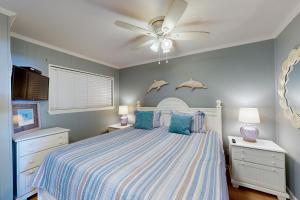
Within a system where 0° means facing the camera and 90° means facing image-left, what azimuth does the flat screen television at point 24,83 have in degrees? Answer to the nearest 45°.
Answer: approximately 315°

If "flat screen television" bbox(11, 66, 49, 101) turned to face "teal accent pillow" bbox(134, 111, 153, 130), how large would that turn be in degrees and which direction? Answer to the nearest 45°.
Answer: approximately 45° to its left

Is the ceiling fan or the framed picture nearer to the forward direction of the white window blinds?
the ceiling fan

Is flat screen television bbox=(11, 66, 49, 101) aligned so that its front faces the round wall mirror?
yes

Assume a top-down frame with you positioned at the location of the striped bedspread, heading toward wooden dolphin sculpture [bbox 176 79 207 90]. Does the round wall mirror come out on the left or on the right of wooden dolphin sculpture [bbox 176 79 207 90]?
right

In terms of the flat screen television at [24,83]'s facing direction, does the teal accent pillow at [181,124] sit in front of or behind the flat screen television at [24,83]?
in front

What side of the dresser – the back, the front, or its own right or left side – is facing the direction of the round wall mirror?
front

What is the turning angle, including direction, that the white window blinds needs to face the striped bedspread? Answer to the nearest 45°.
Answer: approximately 45° to its right

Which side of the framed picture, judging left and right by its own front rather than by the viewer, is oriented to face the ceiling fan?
front

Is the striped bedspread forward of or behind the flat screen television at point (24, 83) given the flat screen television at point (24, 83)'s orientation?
forward

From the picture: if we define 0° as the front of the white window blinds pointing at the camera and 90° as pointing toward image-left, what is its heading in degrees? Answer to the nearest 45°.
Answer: approximately 315°

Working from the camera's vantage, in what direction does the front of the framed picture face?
facing the viewer and to the right of the viewer

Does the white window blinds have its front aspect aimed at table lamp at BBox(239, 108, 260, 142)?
yes
